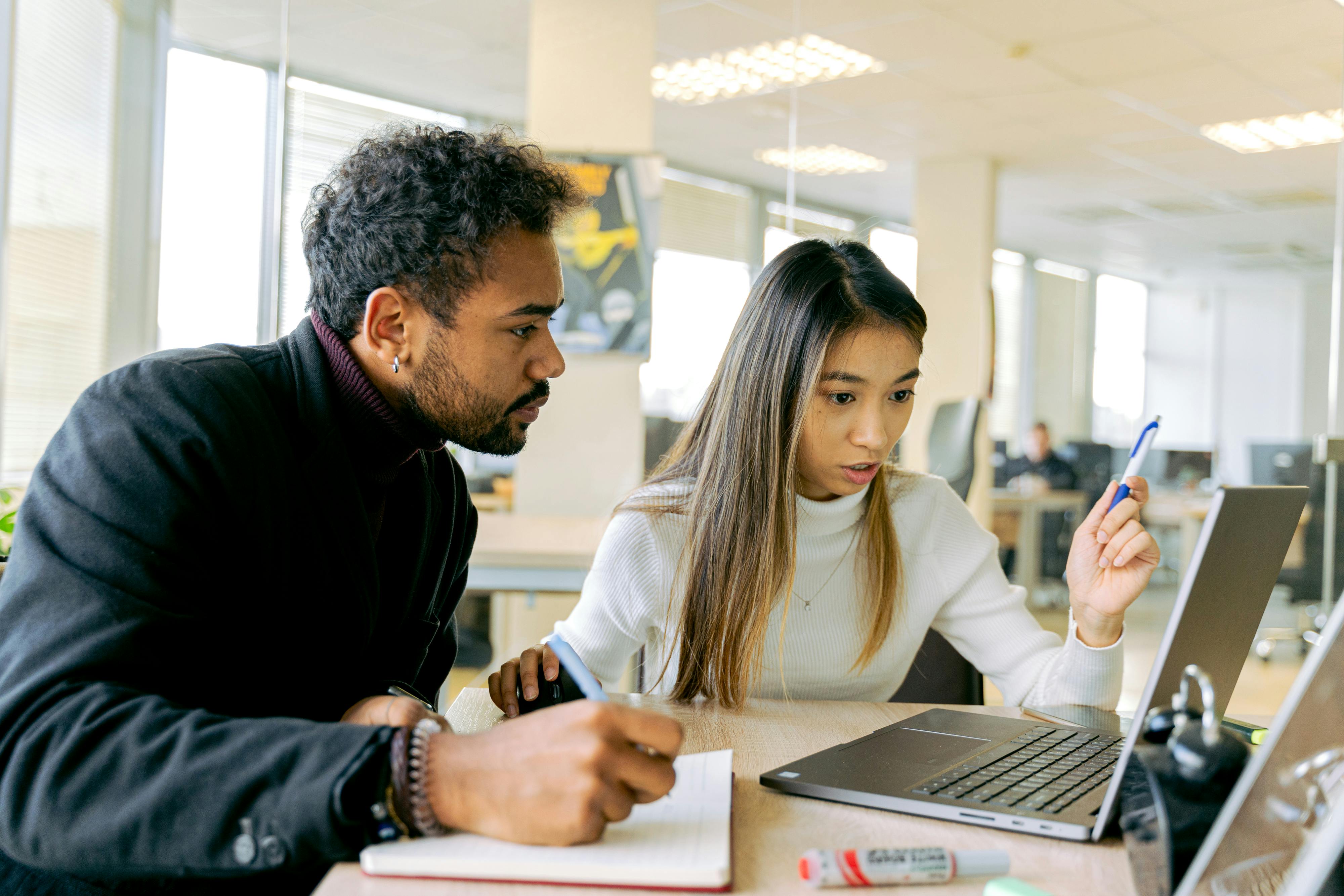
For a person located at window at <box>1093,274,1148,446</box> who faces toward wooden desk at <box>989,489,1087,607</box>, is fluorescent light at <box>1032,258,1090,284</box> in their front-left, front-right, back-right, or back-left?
front-right

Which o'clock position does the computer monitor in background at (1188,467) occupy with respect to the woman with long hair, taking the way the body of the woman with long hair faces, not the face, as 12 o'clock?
The computer monitor in background is roughly at 8 o'clock from the woman with long hair.

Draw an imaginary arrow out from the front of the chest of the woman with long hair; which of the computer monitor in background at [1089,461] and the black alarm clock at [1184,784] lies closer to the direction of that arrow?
the black alarm clock

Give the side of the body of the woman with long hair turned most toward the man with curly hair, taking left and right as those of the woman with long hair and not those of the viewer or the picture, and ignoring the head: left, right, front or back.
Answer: right

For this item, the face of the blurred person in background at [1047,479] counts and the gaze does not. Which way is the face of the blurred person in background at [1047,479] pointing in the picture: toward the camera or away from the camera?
toward the camera

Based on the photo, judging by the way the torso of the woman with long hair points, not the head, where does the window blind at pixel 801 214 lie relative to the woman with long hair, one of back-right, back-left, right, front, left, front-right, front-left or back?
back-left

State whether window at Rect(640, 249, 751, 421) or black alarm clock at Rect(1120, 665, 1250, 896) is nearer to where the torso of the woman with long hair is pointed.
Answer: the black alarm clock

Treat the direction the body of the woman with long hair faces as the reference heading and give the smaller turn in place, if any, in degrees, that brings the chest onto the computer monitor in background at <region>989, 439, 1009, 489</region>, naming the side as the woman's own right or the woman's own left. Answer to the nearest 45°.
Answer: approximately 135° to the woman's own left

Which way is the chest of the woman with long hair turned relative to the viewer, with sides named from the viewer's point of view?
facing the viewer and to the right of the viewer

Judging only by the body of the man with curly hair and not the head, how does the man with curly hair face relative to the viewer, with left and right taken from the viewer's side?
facing to the right of the viewer

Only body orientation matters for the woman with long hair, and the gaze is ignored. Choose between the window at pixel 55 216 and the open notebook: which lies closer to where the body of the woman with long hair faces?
the open notebook

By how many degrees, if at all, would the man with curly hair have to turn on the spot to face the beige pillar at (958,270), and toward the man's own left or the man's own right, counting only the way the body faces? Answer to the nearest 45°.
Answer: approximately 45° to the man's own left

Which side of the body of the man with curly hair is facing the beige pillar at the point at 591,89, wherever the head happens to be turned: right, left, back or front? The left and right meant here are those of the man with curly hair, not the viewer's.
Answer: left

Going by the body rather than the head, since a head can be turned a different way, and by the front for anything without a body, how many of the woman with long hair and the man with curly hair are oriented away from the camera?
0

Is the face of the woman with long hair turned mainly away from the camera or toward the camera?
toward the camera
